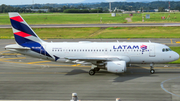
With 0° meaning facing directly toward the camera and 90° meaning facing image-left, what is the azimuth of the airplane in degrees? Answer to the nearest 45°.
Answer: approximately 270°
